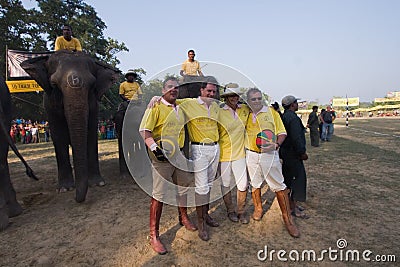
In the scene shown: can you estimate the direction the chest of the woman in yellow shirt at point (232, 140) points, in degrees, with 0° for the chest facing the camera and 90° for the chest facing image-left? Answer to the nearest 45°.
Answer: approximately 0°

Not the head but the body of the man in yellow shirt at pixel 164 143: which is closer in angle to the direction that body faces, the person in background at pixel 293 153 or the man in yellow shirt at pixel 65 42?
the person in background

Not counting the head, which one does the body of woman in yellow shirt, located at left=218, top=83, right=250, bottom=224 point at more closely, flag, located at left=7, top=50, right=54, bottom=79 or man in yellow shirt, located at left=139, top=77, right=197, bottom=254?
the man in yellow shirt

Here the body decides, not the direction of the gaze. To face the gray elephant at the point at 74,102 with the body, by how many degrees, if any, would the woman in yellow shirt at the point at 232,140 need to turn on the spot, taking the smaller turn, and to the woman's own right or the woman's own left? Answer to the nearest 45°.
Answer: approximately 90° to the woman's own right

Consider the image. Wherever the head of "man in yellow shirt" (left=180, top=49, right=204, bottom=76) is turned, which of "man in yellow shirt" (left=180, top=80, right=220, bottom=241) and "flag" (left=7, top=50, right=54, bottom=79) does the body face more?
the man in yellow shirt

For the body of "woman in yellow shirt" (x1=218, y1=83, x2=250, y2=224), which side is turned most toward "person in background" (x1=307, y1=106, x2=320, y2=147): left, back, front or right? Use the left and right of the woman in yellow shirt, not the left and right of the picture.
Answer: back

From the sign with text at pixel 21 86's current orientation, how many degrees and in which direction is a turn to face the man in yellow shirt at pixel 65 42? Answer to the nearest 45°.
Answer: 0° — it already faces them

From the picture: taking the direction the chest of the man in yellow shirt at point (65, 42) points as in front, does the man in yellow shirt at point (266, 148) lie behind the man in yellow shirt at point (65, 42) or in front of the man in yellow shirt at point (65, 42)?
in front
